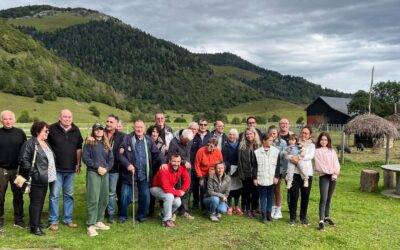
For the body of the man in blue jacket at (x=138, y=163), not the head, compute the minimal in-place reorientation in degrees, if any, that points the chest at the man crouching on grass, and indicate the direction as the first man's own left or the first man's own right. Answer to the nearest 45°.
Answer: approximately 90° to the first man's own left

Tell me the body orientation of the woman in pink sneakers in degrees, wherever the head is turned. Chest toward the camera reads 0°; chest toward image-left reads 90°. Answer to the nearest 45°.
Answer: approximately 0°

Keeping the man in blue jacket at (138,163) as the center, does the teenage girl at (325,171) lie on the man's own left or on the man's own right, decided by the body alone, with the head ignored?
on the man's own left

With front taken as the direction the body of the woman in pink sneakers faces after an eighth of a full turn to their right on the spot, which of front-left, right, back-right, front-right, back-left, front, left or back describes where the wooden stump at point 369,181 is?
back

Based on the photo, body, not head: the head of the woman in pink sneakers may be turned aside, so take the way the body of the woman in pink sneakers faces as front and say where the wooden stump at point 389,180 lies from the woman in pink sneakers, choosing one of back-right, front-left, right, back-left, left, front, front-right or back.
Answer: back-left

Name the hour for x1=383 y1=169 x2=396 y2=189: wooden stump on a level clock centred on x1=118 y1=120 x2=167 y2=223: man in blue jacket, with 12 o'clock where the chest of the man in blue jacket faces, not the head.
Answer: The wooden stump is roughly at 8 o'clock from the man in blue jacket.
